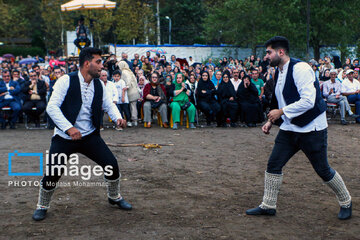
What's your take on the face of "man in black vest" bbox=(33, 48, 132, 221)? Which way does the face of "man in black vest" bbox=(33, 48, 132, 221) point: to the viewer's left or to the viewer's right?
to the viewer's right

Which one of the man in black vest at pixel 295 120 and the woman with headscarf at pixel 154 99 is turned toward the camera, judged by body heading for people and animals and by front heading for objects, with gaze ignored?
the woman with headscarf

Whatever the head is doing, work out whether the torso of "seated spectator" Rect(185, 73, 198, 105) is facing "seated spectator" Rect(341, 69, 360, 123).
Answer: no

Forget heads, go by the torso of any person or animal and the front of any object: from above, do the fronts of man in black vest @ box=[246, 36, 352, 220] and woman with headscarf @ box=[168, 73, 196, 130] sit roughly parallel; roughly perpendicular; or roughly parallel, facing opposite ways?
roughly perpendicular

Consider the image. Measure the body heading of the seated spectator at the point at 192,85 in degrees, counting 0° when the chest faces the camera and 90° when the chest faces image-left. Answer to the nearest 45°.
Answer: approximately 0°

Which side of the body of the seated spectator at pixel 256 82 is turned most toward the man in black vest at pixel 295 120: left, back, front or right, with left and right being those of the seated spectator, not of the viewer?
front

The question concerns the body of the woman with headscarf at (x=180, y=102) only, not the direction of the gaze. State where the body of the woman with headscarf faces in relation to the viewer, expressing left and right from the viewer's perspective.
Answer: facing the viewer

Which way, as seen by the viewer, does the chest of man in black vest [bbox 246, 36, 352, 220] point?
to the viewer's left

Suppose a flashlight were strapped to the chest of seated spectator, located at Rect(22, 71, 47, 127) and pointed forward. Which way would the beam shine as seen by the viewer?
toward the camera

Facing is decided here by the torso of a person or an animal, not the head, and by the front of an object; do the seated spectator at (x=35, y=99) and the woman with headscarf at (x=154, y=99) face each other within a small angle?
no

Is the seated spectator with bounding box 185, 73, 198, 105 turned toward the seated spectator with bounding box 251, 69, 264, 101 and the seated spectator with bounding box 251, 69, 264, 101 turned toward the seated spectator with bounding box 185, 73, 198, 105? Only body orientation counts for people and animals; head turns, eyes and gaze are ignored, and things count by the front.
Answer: no

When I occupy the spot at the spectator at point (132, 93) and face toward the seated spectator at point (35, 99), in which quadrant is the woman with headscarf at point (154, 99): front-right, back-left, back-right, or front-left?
back-left

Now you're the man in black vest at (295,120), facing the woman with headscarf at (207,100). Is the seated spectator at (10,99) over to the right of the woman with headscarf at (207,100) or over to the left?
left

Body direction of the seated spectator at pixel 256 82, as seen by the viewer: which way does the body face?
toward the camera

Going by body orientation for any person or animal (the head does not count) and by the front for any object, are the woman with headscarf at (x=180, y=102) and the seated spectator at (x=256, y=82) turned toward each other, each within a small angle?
no

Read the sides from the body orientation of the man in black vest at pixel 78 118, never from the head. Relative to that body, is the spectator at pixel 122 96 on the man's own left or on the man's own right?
on the man's own left

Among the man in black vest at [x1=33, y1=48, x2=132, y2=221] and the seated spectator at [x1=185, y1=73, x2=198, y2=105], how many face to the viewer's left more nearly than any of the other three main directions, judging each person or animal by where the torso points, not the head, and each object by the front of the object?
0

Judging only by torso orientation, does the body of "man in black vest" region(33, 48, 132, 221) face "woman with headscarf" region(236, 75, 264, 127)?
no

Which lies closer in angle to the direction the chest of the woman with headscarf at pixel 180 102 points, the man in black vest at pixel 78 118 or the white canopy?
the man in black vest

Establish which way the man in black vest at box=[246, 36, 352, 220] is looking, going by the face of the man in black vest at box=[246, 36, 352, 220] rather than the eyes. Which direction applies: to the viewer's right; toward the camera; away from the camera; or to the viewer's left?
to the viewer's left

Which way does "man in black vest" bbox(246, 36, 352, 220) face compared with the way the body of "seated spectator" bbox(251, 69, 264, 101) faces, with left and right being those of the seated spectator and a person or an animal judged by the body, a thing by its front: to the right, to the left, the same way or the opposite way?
to the right
